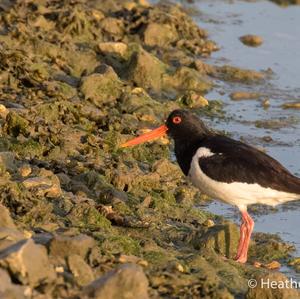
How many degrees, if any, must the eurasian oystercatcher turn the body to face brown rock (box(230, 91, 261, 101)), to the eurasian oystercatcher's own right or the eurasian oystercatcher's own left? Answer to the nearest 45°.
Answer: approximately 90° to the eurasian oystercatcher's own right

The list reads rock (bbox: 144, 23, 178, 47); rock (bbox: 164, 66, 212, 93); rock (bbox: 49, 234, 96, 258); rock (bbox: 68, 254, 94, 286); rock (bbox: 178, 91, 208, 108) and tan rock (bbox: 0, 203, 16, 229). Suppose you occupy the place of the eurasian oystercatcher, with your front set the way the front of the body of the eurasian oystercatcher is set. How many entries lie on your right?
3

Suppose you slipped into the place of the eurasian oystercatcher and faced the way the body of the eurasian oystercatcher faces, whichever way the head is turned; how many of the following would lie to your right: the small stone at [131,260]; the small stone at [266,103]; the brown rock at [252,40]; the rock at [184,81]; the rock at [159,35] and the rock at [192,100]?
5

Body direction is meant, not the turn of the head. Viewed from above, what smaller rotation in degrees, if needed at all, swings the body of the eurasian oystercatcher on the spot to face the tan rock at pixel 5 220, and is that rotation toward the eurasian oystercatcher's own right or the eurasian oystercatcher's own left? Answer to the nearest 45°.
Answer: approximately 45° to the eurasian oystercatcher's own left

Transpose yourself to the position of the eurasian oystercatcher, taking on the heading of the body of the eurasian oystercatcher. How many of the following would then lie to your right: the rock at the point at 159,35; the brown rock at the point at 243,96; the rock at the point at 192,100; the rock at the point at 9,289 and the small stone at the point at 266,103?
4

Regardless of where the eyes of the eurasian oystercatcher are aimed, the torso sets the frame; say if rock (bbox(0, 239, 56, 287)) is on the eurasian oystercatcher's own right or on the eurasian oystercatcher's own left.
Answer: on the eurasian oystercatcher's own left

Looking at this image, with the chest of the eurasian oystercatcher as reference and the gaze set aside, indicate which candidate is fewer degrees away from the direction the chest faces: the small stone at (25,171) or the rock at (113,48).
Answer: the small stone

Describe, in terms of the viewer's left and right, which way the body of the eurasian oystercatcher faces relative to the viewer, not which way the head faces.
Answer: facing to the left of the viewer

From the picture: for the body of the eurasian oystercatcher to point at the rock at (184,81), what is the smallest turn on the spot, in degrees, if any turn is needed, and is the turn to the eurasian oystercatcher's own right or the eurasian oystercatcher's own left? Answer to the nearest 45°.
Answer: approximately 90° to the eurasian oystercatcher's own right

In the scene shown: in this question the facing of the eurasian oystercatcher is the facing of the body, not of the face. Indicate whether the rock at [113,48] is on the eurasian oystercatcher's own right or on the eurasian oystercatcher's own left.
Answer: on the eurasian oystercatcher's own right
